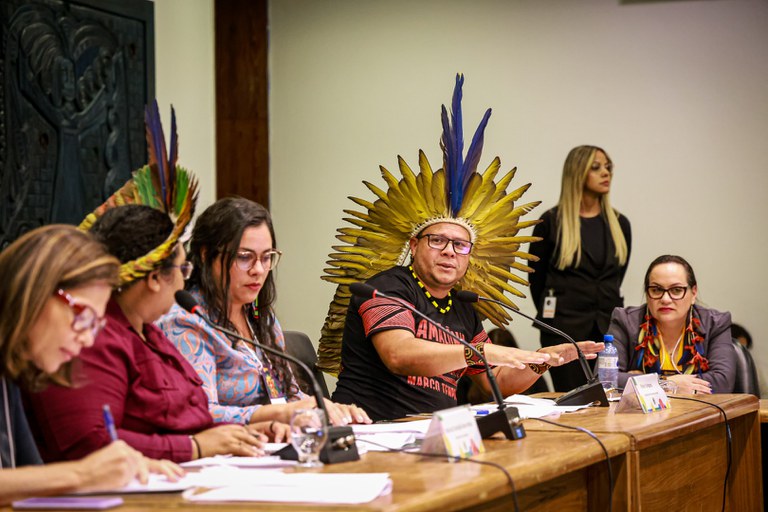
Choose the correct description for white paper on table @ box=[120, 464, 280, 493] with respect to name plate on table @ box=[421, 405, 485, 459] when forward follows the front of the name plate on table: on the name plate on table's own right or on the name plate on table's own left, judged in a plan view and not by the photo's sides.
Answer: on the name plate on table's own right

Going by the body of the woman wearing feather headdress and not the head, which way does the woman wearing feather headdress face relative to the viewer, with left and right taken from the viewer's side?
facing to the right of the viewer

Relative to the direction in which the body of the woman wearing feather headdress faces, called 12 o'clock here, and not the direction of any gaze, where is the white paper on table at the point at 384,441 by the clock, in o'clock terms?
The white paper on table is roughly at 12 o'clock from the woman wearing feather headdress.

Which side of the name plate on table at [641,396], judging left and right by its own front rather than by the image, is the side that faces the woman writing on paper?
right

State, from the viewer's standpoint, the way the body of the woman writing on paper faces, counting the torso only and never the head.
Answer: to the viewer's right

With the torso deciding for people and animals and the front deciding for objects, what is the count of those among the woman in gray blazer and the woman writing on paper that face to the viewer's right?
1

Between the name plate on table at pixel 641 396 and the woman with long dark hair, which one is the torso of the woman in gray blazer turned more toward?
the name plate on table

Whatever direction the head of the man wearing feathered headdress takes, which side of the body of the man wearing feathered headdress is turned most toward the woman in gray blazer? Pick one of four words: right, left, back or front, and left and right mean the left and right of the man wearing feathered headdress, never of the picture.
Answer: left

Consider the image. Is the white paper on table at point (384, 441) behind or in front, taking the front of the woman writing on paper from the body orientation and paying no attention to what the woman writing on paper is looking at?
in front

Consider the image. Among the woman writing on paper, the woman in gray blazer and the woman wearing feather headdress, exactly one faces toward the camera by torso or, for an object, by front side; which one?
the woman in gray blazer
